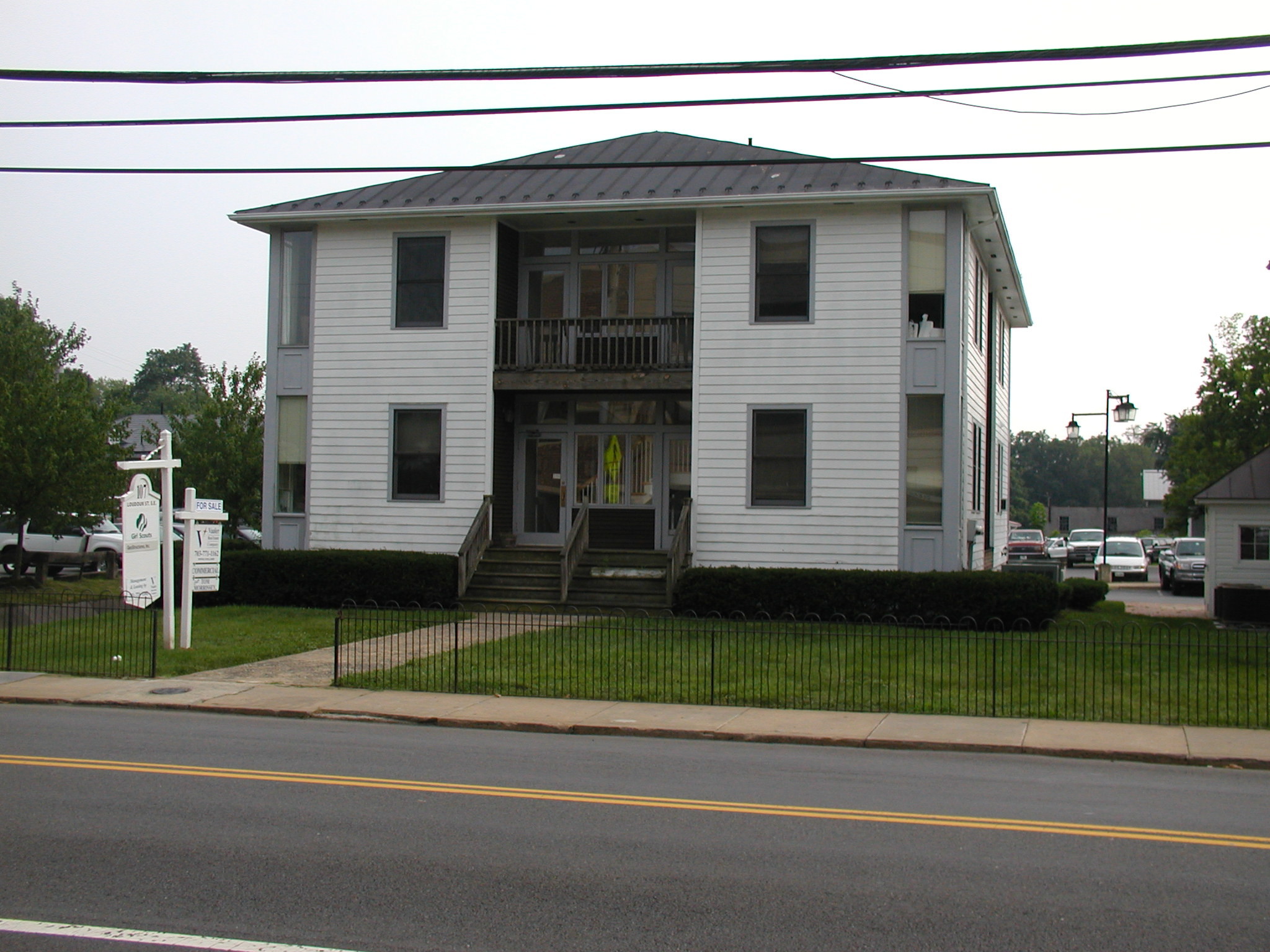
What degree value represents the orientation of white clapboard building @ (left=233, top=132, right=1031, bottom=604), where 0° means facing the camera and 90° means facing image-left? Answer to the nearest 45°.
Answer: approximately 0°

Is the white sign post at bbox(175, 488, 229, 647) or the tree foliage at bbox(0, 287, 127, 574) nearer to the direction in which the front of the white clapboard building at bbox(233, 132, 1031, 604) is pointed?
the white sign post

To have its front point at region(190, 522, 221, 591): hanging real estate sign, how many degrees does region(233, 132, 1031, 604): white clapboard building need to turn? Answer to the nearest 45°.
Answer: approximately 45° to its right

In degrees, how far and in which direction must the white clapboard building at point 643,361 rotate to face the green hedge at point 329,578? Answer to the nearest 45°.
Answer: approximately 90° to its right

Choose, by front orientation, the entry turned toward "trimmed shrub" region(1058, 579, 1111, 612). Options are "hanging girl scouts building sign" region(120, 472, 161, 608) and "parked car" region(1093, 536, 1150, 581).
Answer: the parked car

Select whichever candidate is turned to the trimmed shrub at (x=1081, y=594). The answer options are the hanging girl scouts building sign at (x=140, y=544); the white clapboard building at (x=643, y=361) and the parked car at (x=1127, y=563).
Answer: the parked car

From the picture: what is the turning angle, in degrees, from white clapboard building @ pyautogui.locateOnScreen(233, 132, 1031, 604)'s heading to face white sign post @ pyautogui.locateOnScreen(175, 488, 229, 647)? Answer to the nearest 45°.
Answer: approximately 45° to its right

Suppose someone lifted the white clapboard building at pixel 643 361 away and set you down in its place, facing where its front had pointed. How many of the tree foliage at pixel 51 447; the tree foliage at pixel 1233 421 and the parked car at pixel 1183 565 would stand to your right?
1

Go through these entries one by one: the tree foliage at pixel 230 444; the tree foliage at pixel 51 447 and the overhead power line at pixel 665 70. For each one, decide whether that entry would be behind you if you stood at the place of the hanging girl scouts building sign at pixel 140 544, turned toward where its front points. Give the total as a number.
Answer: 2

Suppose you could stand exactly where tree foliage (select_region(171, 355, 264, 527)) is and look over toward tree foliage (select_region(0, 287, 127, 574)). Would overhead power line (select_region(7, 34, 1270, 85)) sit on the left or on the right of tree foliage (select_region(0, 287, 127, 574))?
left
